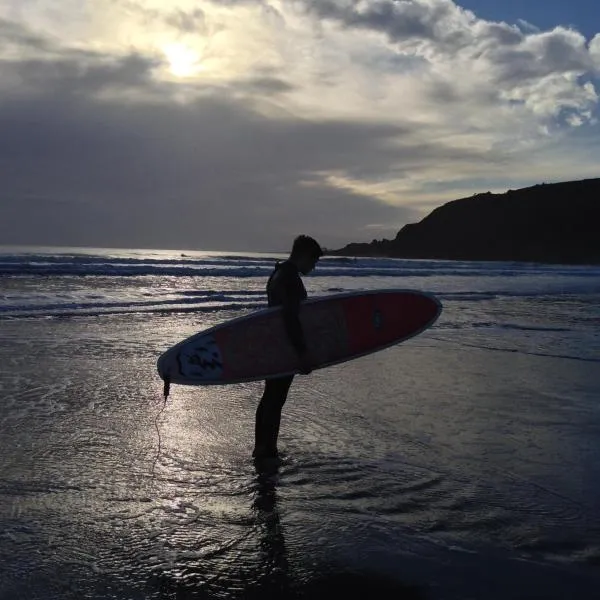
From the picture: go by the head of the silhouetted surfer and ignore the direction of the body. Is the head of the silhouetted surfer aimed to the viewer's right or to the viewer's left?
to the viewer's right

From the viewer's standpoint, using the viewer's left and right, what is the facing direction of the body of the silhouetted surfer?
facing to the right of the viewer
